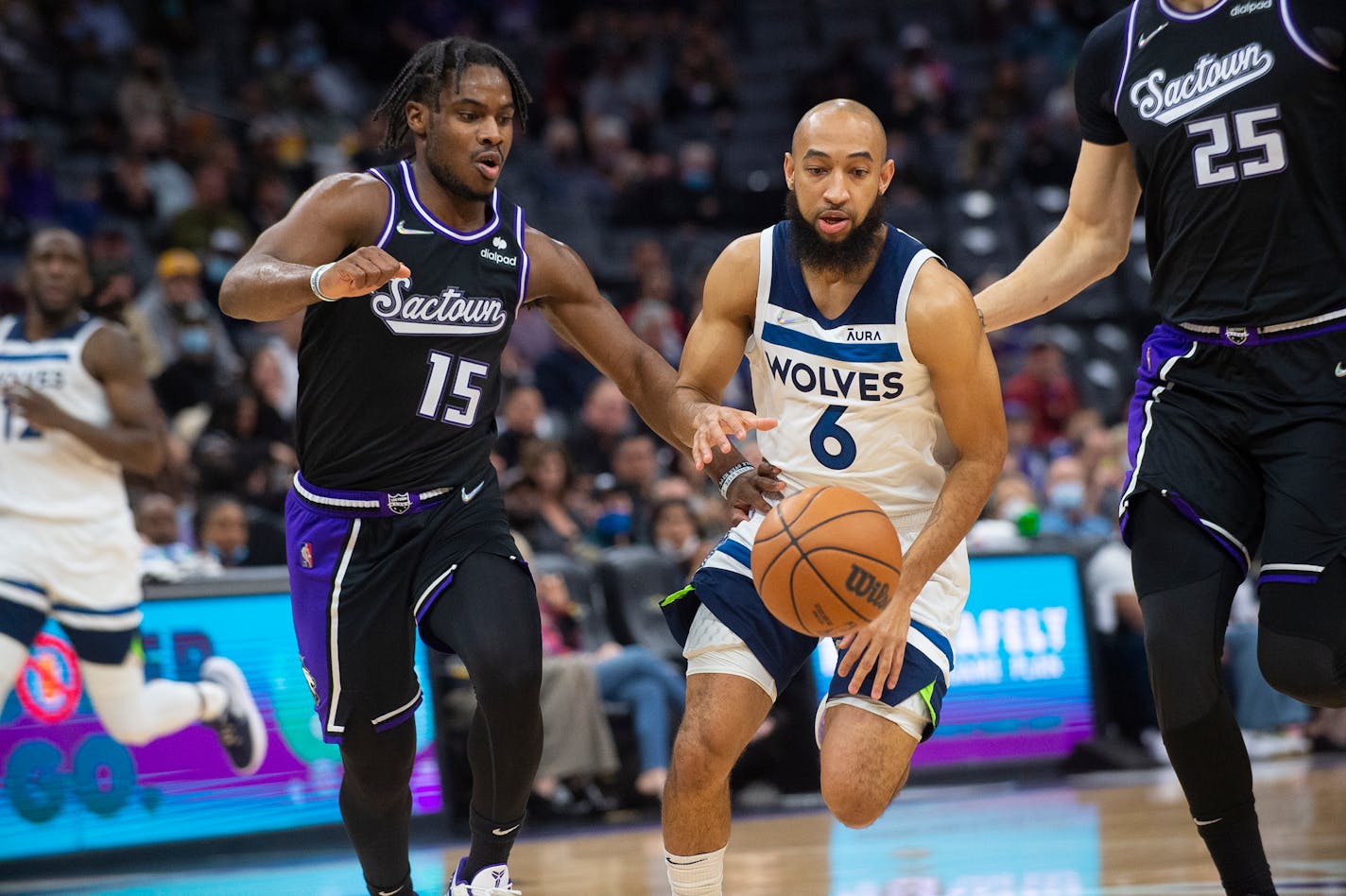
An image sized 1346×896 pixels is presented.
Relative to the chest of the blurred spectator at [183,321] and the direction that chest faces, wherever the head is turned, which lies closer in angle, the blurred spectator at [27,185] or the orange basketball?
the orange basketball

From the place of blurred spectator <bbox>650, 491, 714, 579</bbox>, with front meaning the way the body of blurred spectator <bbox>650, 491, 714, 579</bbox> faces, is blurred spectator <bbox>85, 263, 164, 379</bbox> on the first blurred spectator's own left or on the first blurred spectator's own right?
on the first blurred spectator's own right

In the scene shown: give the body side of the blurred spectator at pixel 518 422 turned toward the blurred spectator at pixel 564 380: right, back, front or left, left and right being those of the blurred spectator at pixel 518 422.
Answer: back

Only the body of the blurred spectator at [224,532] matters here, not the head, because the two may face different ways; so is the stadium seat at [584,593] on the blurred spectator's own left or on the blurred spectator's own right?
on the blurred spectator's own left

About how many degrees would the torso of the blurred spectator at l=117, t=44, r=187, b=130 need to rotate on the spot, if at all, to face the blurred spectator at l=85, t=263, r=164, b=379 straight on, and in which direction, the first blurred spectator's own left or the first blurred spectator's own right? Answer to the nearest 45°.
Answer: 0° — they already face them

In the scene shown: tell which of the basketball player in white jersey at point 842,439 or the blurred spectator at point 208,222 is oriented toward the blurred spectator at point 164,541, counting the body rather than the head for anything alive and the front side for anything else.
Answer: the blurred spectator at point 208,222

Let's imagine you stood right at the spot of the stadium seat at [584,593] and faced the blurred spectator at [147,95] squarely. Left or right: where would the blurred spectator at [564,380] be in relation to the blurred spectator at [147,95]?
right
